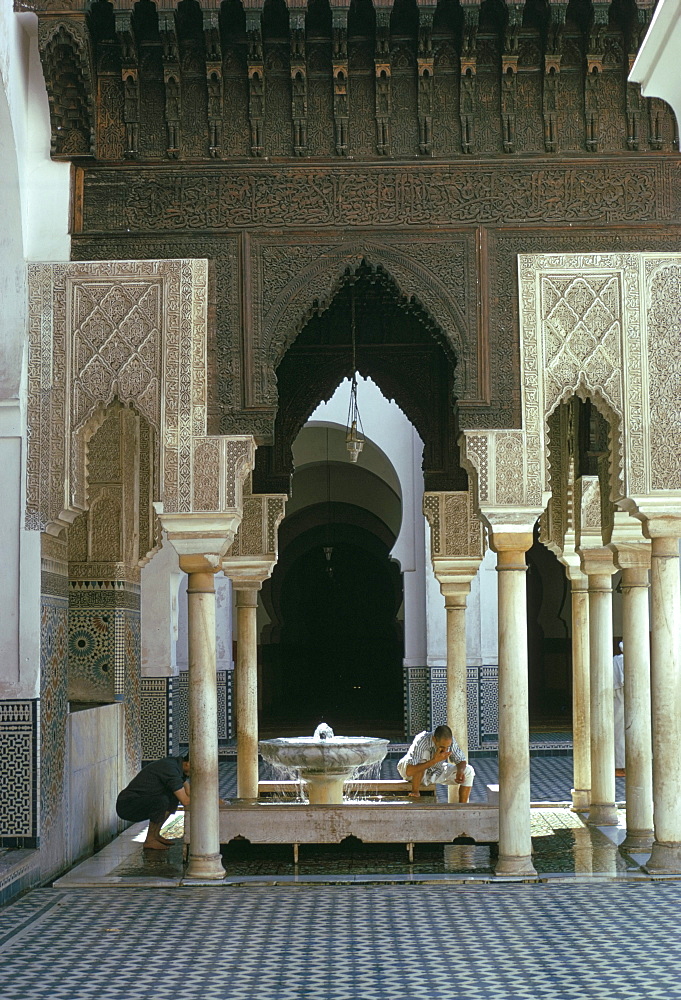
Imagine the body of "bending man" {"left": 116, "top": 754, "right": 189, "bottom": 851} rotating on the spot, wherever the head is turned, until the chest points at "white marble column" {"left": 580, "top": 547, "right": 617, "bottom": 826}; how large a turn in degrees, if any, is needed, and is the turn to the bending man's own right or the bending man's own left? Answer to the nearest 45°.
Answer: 0° — they already face it

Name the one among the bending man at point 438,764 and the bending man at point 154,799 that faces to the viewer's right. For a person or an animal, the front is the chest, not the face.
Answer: the bending man at point 154,799

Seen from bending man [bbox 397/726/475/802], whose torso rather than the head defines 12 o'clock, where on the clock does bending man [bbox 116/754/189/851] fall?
bending man [bbox 116/754/189/851] is roughly at 2 o'clock from bending man [bbox 397/726/475/802].

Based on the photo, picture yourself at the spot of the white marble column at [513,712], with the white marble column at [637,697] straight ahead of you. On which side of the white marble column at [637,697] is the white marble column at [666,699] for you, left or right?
right

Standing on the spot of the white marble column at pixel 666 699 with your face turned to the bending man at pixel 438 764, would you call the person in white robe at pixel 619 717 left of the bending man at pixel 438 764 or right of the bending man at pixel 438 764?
right

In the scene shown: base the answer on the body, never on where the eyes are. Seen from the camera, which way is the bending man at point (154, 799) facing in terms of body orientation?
to the viewer's right

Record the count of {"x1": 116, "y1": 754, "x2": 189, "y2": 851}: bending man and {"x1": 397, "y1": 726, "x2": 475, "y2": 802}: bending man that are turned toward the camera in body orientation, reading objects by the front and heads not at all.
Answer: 1

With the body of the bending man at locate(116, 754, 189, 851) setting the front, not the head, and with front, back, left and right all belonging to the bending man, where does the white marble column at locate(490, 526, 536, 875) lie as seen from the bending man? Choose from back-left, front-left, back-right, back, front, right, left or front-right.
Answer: front-right

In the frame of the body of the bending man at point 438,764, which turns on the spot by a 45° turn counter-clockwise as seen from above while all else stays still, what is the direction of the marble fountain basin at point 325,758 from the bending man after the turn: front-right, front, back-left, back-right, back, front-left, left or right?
right

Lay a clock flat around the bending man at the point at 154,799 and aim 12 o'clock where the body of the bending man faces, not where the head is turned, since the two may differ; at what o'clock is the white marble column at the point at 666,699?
The white marble column is roughly at 1 o'clock from the bending man.

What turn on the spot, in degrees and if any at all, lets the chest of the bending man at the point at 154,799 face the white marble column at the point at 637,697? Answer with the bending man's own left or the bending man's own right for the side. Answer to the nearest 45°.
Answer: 0° — they already face it

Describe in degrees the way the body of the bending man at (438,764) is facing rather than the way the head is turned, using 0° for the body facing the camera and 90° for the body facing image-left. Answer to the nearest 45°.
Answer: approximately 0°
